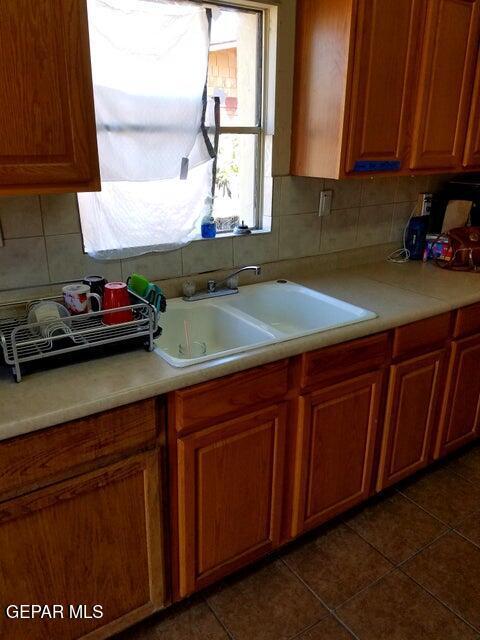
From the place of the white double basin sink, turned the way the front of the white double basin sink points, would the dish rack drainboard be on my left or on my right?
on my right

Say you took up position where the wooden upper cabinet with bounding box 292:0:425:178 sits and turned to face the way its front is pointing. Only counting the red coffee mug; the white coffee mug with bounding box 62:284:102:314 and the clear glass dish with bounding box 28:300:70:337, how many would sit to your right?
3

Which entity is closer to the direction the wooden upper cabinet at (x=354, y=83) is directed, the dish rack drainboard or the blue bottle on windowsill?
the dish rack drainboard

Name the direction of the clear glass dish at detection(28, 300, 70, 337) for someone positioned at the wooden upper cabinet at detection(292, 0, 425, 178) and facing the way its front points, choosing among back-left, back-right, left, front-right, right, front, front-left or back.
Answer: right

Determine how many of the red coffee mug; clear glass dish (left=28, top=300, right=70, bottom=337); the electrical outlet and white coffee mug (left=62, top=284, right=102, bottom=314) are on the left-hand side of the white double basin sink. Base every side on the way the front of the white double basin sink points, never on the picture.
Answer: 1

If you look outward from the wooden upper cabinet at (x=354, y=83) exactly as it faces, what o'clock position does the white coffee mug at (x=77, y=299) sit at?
The white coffee mug is roughly at 3 o'clock from the wooden upper cabinet.

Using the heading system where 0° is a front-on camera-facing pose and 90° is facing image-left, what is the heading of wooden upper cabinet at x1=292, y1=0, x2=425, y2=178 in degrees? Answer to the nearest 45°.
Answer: approximately 315°

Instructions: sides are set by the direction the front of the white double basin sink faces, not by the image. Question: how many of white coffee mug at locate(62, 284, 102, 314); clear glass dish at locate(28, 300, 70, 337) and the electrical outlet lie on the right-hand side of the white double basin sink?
2

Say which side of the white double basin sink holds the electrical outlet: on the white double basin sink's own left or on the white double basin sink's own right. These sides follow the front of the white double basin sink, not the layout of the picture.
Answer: on the white double basin sink's own left

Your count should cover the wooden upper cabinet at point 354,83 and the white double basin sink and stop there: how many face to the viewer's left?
0

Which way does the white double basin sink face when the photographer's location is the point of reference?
facing the viewer and to the right of the viewer
